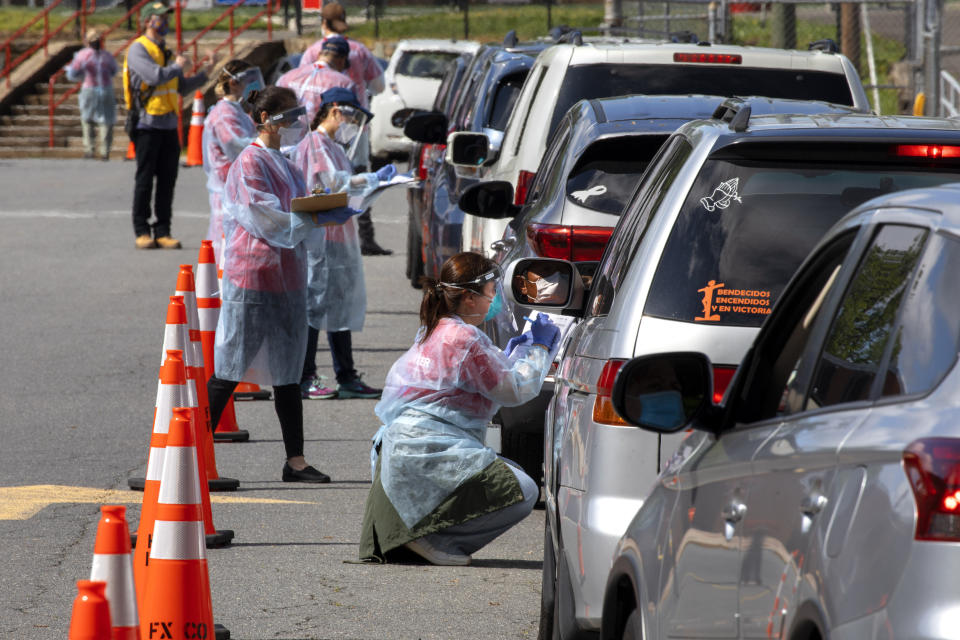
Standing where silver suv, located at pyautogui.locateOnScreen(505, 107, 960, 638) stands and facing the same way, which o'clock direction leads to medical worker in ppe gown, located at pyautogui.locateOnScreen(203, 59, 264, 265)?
The medical worker in ppe gown is roughly at 11 o'clock from the silver suv.

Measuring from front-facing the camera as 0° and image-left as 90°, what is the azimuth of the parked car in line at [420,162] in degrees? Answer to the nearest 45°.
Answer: approximately 180°

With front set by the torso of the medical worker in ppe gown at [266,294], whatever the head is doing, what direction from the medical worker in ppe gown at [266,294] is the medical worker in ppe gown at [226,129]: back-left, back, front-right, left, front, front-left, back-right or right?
left

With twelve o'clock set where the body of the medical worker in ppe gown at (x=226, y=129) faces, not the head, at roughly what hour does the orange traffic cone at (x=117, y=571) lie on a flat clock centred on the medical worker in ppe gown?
The orange traffic cone is roughly at 3 o'clock from the medical worker in ppe gown.

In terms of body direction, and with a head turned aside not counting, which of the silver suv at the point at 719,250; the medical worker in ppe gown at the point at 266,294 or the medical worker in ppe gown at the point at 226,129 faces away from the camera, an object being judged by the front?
the silver suv

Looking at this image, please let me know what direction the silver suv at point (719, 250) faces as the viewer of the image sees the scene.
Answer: facing away from the viewer

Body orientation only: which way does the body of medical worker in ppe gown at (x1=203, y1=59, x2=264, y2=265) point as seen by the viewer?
to the viewer's right

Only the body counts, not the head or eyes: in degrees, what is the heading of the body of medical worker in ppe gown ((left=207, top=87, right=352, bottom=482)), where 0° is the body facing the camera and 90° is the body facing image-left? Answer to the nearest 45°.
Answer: approximately 270°

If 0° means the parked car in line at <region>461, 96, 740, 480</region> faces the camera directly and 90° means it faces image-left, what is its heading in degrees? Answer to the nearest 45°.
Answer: approximately 180°

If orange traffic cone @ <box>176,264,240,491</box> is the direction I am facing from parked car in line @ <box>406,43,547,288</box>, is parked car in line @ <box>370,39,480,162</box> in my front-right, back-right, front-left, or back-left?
back-right

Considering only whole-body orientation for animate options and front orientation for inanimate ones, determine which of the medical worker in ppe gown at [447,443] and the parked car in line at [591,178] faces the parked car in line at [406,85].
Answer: the parked car in line at [591,178]

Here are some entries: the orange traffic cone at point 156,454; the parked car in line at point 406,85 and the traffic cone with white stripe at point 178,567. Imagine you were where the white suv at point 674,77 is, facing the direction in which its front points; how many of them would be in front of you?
1

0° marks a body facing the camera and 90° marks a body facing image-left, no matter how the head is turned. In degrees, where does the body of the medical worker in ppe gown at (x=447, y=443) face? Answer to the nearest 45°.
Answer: approximately 270°

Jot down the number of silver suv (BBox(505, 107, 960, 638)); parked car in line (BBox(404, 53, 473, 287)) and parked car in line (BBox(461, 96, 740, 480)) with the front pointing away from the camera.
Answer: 3

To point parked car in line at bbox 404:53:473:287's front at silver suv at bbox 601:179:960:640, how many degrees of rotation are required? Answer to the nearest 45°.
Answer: approximately 180°

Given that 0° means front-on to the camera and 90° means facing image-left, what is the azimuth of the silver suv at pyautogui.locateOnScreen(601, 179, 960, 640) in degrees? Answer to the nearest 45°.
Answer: approximately 135°

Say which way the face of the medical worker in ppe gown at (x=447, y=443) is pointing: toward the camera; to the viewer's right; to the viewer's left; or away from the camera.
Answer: to the viewer's right

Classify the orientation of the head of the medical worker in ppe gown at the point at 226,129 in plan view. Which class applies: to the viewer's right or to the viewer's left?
to the viewer's right

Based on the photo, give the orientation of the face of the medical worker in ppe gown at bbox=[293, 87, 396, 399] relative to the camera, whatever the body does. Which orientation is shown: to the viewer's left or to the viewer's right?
to the viewer's right
